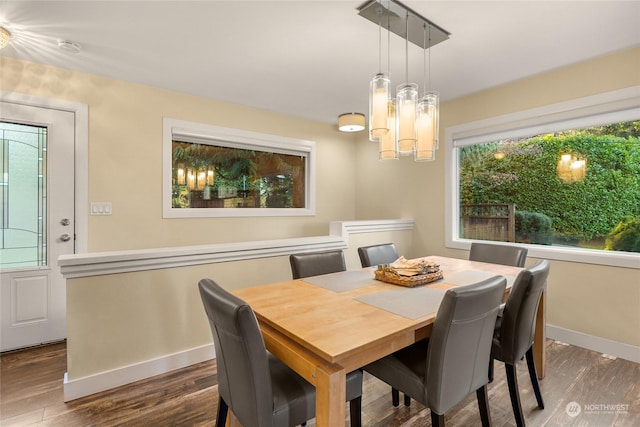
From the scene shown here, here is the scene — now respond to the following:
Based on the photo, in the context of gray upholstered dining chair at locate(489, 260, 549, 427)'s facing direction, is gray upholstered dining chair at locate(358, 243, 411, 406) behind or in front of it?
in front

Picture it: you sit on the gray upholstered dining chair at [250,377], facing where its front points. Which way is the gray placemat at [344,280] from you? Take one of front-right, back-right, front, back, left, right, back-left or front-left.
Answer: front

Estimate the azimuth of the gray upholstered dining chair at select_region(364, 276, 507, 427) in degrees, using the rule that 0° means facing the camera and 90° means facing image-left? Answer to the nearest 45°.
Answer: approximately 135°

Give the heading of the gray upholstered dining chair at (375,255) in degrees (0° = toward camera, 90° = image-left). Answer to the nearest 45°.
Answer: approximately 315°

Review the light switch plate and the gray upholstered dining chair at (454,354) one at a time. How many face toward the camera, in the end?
1

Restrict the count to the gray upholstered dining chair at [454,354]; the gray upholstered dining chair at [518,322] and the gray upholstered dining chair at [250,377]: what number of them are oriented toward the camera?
0

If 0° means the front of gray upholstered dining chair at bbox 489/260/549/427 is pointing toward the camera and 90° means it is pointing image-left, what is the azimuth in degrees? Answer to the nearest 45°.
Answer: approximately 135°

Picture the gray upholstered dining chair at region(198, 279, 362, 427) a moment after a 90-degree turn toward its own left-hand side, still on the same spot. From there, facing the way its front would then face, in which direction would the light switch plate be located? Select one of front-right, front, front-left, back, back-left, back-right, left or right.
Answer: front

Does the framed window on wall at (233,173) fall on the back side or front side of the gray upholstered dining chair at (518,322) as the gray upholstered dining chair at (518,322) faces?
on the front side

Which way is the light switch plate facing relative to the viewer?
toward the camera

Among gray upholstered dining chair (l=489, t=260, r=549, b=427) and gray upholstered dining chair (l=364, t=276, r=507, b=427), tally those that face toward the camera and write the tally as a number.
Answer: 0

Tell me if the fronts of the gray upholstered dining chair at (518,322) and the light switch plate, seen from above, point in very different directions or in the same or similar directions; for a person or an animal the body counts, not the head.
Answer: very different directions
